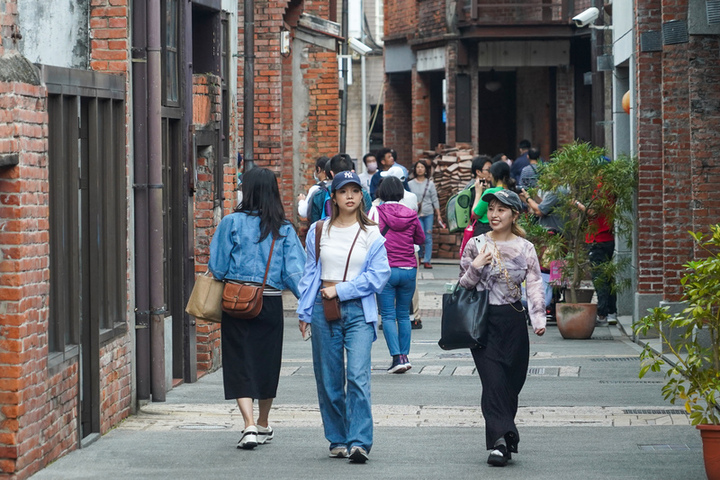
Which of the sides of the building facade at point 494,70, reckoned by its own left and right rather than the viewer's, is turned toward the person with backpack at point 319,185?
front

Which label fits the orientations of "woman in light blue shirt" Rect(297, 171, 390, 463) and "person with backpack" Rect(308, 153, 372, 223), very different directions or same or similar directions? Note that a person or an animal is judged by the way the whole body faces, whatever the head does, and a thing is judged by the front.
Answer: very different directions

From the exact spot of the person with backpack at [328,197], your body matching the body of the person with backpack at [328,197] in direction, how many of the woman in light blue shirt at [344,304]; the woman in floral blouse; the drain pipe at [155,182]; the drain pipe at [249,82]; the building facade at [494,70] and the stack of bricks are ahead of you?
3

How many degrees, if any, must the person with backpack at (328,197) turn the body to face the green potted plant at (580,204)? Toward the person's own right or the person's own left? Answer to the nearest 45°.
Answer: approximately 45° to the person's own right

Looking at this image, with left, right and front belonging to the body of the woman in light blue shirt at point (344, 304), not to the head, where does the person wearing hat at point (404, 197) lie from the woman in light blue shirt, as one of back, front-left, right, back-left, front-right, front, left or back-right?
back

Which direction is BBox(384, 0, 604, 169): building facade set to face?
toward the camera

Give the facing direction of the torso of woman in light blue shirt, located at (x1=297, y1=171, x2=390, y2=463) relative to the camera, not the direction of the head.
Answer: toward the camera

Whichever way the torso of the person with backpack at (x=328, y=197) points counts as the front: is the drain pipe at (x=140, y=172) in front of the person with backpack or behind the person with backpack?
behind

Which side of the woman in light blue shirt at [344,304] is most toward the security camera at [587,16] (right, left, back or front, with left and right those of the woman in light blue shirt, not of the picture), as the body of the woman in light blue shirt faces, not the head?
back

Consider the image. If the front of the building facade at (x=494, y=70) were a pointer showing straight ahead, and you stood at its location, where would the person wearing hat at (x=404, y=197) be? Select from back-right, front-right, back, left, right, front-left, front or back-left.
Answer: front

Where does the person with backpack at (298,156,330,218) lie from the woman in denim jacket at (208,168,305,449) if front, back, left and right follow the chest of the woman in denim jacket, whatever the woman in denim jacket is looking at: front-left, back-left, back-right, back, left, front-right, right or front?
front

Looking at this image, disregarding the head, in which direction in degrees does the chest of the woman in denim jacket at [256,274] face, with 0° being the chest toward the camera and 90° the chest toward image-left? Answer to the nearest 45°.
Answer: approximately 180°

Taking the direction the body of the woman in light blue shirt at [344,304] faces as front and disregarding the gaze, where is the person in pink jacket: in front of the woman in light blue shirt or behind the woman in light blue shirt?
behind

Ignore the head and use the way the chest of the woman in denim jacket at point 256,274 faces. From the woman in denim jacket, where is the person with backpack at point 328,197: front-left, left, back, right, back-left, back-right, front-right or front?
front

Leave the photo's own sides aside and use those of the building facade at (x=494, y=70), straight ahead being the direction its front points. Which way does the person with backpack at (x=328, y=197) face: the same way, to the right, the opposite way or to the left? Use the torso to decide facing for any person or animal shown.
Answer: the opposite way
